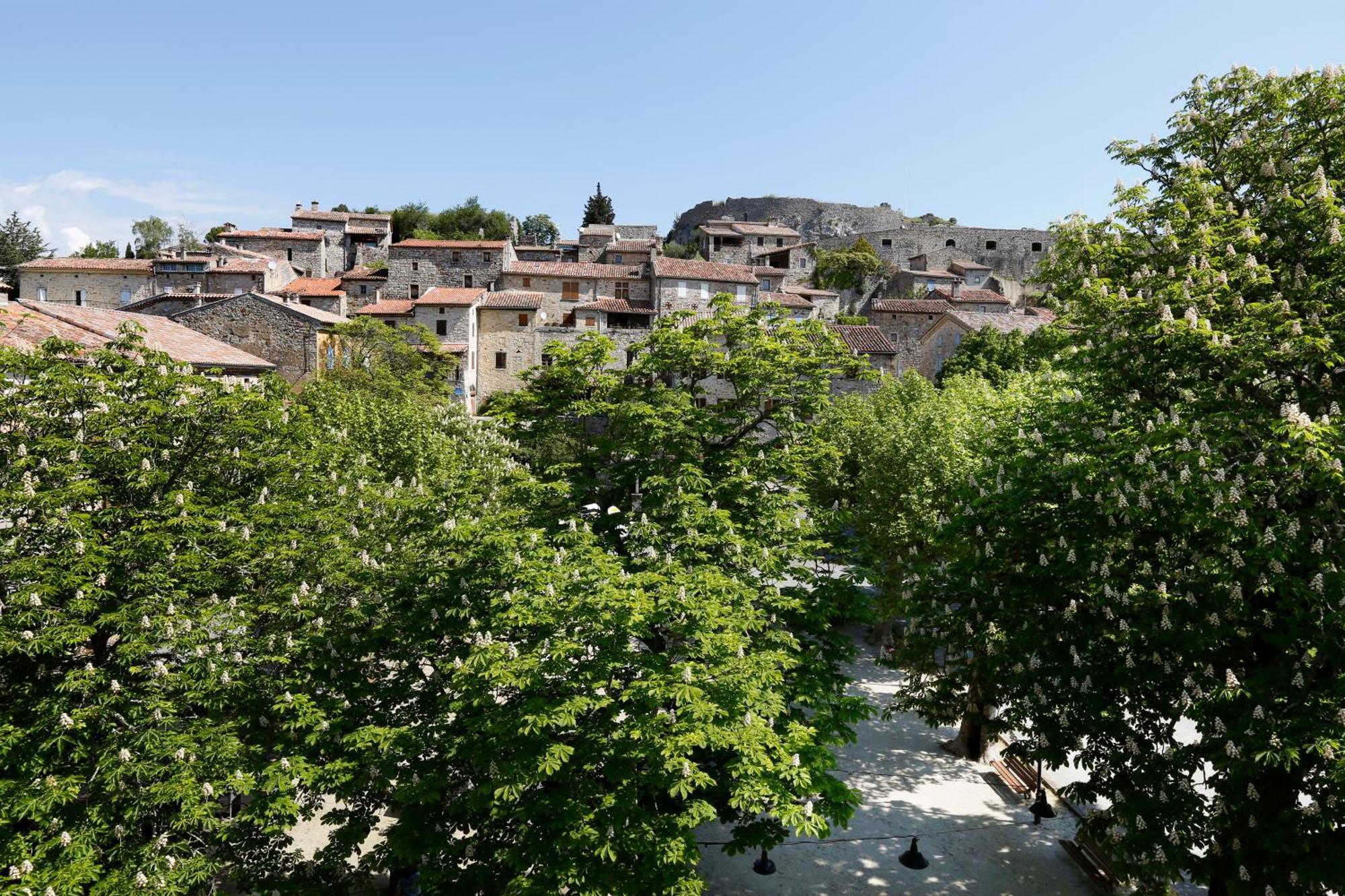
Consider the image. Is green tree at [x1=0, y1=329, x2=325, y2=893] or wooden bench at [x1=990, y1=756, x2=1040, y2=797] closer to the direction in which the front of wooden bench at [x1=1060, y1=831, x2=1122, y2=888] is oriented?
the green tree

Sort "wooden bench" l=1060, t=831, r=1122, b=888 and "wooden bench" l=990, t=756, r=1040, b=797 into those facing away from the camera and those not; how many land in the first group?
0

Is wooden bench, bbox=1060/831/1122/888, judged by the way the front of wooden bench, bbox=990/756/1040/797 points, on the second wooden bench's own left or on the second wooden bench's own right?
on the second wooden bench's own left

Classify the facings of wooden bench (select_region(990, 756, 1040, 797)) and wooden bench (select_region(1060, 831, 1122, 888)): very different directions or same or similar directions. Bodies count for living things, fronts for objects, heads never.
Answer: same or similar directions

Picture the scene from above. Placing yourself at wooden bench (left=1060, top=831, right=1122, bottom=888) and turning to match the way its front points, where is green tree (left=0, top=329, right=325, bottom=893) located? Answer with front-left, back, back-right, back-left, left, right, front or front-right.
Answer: front

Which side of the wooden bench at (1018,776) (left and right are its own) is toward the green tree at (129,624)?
front

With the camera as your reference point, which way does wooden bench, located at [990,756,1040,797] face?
facing the viewer and to the left of the viewer
